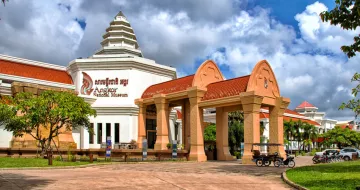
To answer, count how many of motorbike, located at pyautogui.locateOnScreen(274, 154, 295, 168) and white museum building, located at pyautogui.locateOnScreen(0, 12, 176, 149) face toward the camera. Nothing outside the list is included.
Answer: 1

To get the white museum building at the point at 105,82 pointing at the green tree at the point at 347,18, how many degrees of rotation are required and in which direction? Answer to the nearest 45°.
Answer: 0° — it already faces it

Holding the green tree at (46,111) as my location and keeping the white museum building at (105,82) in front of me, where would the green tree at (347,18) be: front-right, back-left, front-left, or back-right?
back-right

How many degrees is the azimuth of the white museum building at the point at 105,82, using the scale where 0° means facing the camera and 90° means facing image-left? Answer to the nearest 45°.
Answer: approximately 0°
